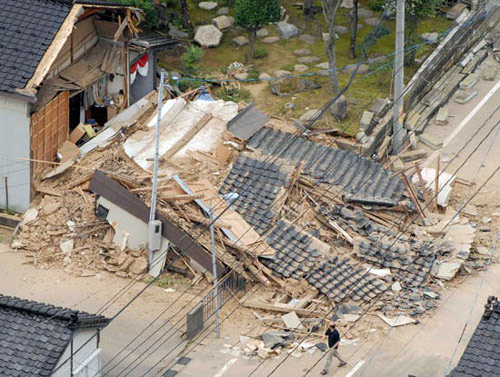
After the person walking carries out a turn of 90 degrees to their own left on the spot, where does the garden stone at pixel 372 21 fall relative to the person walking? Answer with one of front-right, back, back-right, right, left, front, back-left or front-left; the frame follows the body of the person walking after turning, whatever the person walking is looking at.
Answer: back-left

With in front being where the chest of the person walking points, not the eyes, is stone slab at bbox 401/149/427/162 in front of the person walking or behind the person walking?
behind

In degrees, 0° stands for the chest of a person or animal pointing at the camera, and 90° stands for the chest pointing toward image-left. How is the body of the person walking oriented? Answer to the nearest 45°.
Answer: approximately 45°

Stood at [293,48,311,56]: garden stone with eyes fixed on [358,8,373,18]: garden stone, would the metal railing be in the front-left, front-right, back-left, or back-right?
back-right

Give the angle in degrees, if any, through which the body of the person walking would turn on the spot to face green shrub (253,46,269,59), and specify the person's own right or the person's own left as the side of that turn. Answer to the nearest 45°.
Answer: approximately 135° to the person's own right

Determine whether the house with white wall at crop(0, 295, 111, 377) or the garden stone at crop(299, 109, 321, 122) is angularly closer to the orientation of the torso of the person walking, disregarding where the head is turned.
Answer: the house with white wall

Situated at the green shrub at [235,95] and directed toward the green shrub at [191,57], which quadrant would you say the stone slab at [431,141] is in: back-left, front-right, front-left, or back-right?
back-right

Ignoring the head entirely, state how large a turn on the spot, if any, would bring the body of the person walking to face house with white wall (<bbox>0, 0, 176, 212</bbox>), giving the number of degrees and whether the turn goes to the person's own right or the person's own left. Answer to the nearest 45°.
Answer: approximately 90° to the person's own right

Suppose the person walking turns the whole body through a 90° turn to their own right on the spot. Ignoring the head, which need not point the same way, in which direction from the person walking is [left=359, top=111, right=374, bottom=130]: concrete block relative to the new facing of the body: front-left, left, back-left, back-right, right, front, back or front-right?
front-right
